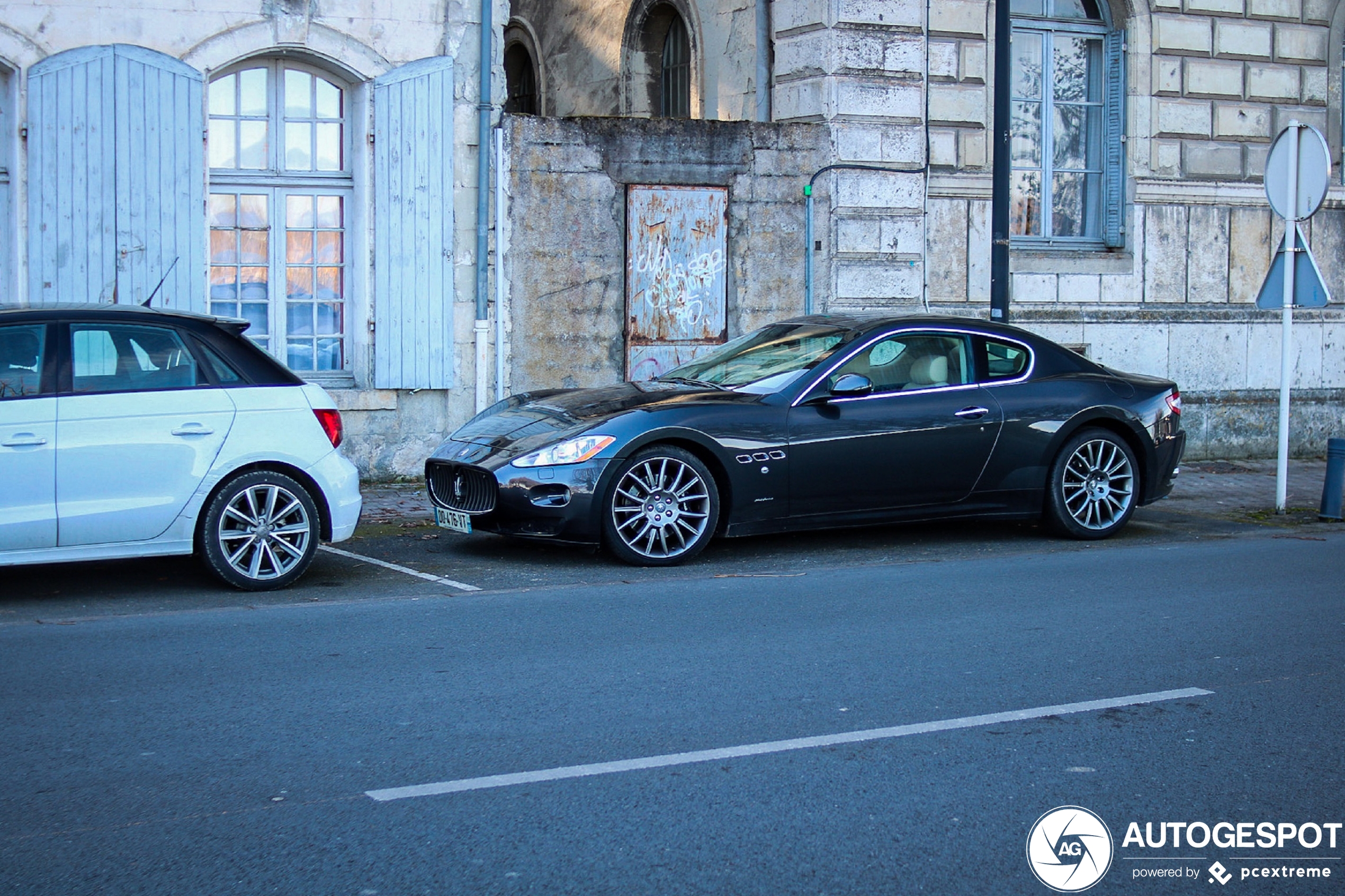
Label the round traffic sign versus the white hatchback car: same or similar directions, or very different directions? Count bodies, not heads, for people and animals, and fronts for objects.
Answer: very different directions

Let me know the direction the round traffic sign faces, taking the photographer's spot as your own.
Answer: facing away from the viewer and to the right of the viewer

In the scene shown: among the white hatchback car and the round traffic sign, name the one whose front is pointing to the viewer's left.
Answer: the white hatchback car

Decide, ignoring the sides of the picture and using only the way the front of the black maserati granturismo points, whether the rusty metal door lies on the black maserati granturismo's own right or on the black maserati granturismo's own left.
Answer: on the black maserati granturismo's own right

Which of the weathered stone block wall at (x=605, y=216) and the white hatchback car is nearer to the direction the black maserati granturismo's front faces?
the white hatchback car

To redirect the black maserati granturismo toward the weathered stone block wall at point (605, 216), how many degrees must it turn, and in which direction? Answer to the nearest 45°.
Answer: approximately 90° to its right

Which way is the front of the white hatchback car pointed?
to the viewer's left

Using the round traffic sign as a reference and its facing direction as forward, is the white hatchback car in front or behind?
behind

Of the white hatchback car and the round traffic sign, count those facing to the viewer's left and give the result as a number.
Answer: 1

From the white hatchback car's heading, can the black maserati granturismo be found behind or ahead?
behind

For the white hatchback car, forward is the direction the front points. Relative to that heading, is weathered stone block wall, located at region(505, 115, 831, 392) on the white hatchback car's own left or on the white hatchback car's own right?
on the white hatchback car's own right

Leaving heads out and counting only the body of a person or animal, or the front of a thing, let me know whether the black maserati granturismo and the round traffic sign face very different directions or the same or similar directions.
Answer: very different directions

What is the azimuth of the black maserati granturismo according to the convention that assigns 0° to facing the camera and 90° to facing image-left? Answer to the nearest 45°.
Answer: approximately 45°

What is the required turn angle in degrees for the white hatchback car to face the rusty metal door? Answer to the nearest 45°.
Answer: approximately 135° to its right

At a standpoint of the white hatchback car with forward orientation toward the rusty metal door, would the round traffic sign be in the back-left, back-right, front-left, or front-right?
front-right
